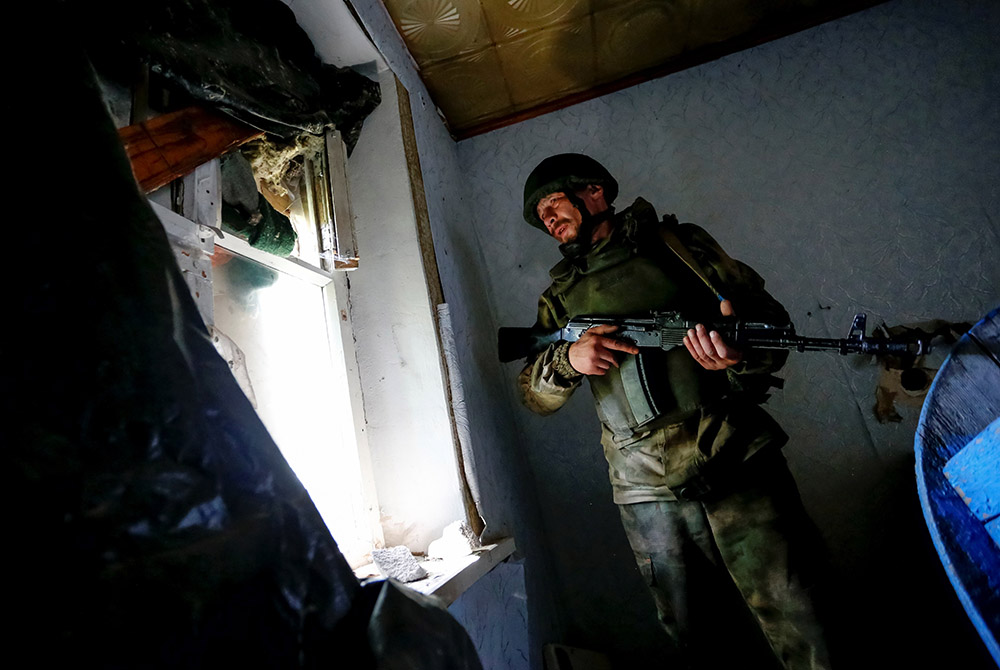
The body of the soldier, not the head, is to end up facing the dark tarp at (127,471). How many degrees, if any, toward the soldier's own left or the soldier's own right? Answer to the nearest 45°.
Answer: approximately 45° to the soldier's own left

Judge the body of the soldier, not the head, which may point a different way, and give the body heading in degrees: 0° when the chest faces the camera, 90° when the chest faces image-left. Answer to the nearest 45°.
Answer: approximately 45°

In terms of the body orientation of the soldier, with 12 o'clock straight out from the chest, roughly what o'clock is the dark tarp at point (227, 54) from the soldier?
The dark tarp is roughly at 12 o'clock from the soldier.

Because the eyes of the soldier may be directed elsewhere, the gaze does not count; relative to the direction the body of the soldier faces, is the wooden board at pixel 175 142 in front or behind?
in front
